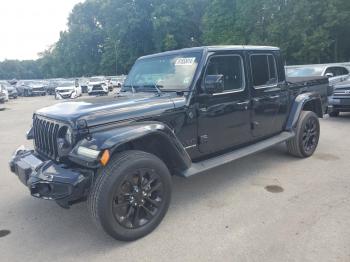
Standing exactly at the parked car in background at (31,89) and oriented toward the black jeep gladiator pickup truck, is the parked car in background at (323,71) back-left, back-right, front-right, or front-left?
front-left

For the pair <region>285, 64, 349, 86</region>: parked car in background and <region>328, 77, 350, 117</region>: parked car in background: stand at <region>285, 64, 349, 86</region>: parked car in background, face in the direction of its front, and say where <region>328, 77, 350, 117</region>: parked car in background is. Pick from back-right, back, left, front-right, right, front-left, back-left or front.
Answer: front-left

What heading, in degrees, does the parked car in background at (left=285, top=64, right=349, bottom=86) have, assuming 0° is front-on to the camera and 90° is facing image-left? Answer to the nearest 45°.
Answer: approximately 45°

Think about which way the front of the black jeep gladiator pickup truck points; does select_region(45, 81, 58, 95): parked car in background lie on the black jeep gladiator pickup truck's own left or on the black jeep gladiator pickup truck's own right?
on the black jeep gladiator pickup truck's own right

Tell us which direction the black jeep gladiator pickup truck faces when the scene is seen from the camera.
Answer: facing the viewer and to the left of the viewer

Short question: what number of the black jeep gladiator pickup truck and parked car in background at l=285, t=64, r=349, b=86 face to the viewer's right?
0

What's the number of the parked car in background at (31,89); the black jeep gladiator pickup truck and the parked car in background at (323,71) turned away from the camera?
0

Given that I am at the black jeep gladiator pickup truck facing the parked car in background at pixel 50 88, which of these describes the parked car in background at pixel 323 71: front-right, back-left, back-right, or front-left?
front-right

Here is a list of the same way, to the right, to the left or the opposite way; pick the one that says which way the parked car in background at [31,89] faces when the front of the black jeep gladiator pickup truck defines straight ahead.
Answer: to the left

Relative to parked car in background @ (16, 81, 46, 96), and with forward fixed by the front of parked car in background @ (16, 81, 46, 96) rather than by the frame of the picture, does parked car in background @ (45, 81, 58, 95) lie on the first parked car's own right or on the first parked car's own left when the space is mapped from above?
on the first parked car's own left

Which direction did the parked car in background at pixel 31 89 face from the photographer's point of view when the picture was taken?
facing the viewer and to the right of the viewer

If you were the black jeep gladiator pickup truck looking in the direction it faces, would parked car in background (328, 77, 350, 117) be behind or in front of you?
behind
